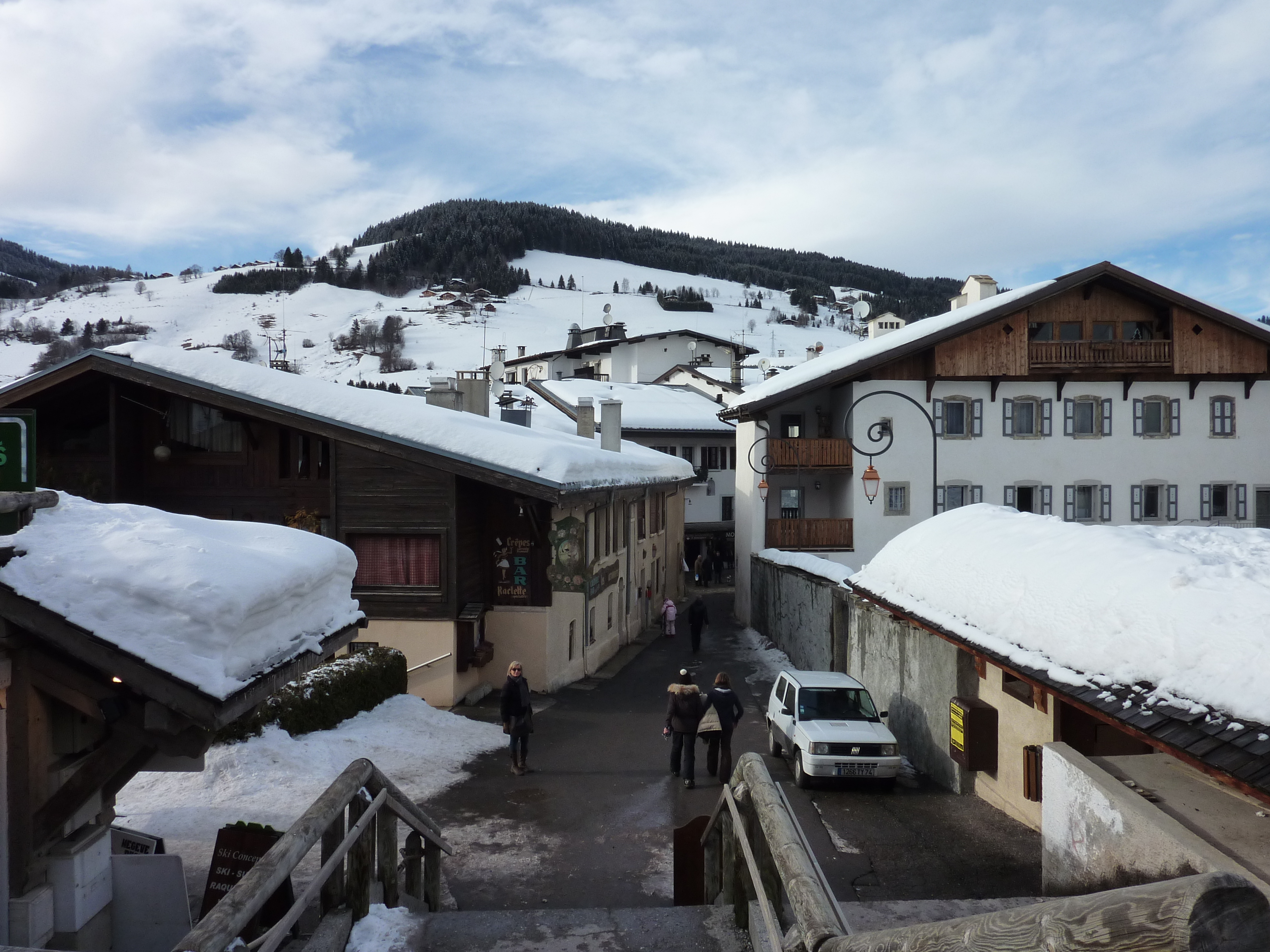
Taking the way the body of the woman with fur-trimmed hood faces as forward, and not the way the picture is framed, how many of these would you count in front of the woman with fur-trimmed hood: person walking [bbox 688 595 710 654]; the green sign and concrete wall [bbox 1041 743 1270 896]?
1

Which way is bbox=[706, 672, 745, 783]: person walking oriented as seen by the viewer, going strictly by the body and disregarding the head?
away from the camera

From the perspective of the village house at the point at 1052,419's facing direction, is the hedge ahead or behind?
ahead

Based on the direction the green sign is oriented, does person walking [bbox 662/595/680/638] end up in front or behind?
behind

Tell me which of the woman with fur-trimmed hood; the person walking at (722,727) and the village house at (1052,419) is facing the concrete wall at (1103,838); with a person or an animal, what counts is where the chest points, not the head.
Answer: the village house

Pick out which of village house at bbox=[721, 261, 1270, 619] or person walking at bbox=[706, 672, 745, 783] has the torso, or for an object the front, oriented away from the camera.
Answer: the person walking

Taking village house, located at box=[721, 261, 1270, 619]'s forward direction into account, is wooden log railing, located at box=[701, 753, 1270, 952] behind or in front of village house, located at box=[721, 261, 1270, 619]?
in front

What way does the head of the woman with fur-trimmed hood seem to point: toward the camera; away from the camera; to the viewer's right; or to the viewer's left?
away from the camera

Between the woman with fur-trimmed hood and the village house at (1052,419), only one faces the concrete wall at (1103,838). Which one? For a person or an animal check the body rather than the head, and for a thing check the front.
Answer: the village house

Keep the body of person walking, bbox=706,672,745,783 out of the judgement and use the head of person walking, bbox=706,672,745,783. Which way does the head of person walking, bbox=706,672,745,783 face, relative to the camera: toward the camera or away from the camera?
away from the camera

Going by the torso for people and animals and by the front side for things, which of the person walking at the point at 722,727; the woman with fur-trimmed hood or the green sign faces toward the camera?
the green sign

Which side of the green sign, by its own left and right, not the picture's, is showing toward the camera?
front

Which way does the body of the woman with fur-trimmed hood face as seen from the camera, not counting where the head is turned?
away from the camera

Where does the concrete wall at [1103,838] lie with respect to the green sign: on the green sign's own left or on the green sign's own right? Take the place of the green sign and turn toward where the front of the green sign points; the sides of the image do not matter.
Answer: on the green sign's own left

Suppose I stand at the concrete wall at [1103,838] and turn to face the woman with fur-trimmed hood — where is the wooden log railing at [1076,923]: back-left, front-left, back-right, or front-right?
back-left

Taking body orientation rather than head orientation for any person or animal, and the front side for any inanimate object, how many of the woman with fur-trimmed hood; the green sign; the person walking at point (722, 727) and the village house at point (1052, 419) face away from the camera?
2

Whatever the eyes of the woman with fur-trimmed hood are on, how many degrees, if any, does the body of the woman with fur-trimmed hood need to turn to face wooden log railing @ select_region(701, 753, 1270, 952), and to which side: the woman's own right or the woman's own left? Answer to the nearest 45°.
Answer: approximately 180°
